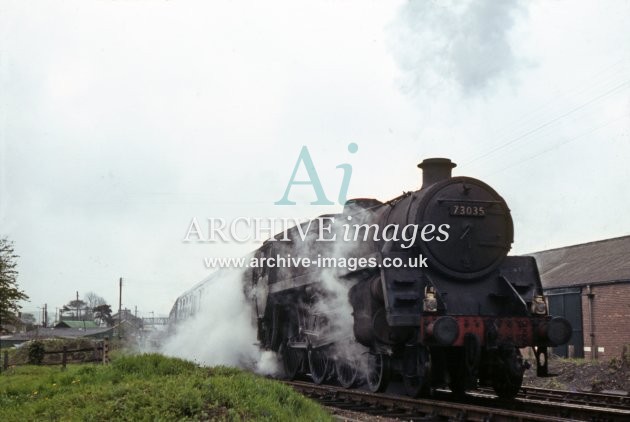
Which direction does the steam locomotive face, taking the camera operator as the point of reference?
facing the viewer and to the right of the viewer

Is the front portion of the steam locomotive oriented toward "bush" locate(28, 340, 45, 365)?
no

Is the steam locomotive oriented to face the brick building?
no

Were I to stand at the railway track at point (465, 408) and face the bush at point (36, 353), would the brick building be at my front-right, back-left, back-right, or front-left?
front-right
